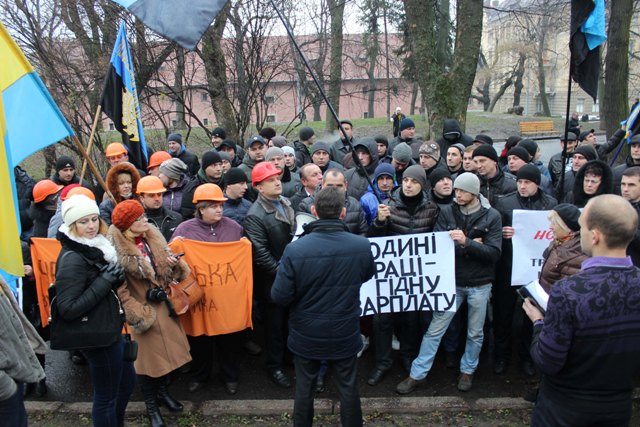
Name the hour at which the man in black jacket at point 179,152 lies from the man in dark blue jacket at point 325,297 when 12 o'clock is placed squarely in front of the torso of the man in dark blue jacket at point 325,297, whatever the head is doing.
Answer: the man in black jacket at point 179,152 is roughly at 11 o'clock from the man in dark blue jacket at point 325,297.

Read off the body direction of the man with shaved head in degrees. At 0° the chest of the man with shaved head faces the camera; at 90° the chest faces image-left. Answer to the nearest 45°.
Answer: approximately 135°

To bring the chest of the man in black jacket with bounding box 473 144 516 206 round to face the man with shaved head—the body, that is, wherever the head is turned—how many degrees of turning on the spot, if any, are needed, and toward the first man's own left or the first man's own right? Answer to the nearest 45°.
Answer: approximately 45° to the first man's own left

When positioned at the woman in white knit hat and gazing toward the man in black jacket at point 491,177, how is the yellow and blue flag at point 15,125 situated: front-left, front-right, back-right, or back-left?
back-left

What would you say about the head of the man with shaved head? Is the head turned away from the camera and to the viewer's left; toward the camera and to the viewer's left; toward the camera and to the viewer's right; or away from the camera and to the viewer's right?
away from the camera and to the viewer's left

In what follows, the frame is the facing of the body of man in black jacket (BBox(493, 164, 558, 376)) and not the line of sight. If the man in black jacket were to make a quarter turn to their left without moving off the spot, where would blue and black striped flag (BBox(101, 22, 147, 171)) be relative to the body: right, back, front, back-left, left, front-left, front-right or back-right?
back

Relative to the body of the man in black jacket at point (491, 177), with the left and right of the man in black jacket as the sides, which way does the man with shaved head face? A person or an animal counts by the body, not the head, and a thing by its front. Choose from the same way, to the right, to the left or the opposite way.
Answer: to the right

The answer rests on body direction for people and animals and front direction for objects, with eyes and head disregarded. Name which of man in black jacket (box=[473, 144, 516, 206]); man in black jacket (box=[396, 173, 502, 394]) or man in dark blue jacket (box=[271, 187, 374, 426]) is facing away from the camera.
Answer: man in dark blue jacket (box=[271, 187, 374, 426])

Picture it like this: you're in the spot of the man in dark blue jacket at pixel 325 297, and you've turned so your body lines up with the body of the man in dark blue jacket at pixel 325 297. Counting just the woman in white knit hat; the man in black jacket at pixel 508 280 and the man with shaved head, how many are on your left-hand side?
1

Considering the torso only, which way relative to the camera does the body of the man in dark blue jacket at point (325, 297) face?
away from the camera

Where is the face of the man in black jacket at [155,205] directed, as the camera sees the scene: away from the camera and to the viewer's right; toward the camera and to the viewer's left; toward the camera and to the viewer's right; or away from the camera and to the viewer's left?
toward the camera and to the viewer's right

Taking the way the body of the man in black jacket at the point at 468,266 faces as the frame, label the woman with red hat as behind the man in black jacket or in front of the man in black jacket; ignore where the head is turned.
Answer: in front

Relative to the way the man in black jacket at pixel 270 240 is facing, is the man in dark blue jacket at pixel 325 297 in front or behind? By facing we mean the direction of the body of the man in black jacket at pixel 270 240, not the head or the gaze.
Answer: in front

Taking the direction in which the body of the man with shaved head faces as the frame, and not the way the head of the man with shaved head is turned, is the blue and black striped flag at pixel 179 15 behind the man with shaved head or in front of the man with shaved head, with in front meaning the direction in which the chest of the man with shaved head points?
in front
